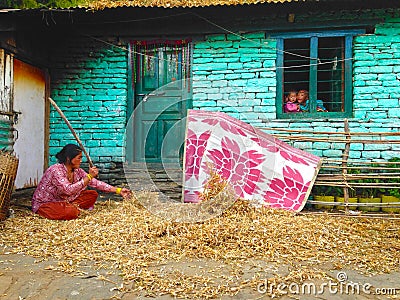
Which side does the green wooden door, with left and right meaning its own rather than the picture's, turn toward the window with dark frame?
left

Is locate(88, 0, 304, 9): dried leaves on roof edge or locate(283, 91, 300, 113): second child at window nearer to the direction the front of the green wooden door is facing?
the dried leaves on roof edge

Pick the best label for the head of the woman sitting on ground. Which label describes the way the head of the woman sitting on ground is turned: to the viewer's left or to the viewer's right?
to the viewer's right

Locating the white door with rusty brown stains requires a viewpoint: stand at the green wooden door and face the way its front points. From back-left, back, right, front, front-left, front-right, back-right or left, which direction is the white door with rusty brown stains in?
right

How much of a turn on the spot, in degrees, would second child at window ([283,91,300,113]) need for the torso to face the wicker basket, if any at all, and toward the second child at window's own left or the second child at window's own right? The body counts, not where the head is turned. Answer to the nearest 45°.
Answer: approximately 45° to the second child at window's own right

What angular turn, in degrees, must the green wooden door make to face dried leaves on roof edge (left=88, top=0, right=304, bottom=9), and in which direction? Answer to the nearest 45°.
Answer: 0° — it already faces it

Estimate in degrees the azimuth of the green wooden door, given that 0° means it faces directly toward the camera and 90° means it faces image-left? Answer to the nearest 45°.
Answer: approximately 0°

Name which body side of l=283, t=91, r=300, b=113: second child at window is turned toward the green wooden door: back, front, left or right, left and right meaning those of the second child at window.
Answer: right

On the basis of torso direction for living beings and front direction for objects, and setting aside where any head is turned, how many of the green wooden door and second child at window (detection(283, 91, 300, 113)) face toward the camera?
2

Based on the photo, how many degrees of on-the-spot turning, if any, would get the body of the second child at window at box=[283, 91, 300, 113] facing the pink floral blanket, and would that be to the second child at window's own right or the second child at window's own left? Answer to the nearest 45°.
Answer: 0° — they already face it

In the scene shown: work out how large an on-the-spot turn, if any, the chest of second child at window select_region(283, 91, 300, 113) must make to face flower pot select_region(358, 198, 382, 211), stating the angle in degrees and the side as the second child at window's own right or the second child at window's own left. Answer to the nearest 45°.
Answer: approximately 45° to the second child at window's own left
